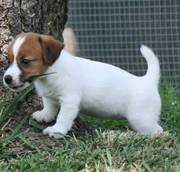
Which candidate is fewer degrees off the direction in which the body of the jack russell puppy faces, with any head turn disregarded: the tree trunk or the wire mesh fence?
the tree trunk

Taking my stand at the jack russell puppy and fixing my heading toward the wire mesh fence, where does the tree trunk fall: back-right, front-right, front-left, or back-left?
front-left

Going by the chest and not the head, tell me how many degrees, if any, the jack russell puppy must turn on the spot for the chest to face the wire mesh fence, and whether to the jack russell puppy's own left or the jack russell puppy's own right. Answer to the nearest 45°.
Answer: approximately 90° to the jack russell puppy's own right

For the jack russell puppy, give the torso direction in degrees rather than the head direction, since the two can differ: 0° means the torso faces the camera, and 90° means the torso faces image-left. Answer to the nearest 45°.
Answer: approximately 90°

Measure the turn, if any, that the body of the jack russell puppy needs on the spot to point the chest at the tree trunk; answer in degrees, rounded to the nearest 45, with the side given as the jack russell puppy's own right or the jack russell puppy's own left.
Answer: approximately 45° to the jack russell puppy's own right
